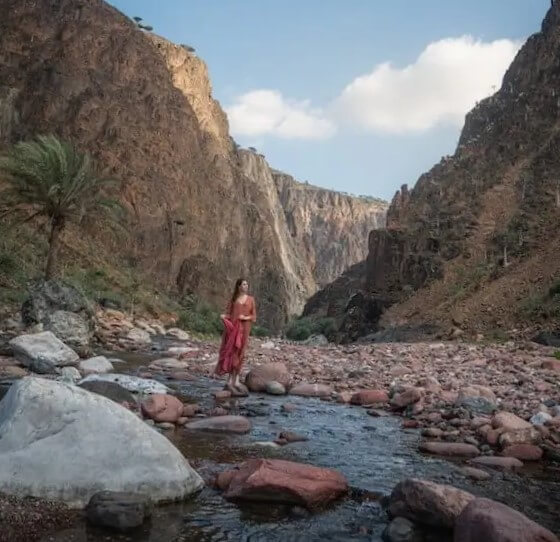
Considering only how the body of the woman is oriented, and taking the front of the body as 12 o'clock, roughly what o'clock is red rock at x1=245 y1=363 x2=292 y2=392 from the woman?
The red rock is roughly at 9 o'clock from the woman.

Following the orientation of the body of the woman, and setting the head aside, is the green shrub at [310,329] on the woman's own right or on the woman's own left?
on the woman's own left

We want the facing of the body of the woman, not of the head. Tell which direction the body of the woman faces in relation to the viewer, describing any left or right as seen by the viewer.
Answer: facing the viewer and to the right of the viewer

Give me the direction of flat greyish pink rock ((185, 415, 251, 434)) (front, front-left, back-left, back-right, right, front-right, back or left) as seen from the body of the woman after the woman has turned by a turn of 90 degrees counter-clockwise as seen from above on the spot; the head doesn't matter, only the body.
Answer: back-right

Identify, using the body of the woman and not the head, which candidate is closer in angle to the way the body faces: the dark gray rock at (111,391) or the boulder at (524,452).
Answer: the boulder

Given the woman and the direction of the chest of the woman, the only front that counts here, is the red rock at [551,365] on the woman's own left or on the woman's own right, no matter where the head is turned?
on the woman's own left

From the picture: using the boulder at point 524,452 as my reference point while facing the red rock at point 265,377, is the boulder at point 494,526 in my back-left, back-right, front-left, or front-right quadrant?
back-left

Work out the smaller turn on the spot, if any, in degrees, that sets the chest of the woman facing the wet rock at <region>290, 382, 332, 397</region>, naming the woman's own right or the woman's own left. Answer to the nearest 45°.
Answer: approximately 45° to the woman's own left
